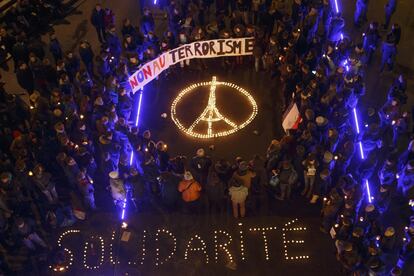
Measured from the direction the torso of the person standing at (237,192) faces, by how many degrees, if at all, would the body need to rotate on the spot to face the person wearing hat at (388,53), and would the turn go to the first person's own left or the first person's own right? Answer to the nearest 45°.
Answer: approximately 45° to the first person's own right

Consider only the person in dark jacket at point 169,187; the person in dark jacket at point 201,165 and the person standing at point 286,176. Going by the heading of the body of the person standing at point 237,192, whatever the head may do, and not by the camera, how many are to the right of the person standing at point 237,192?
1

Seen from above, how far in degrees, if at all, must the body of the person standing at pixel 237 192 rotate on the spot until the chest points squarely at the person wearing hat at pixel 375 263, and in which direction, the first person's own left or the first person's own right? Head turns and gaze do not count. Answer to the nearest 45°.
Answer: approximately 90° to the first person's own right

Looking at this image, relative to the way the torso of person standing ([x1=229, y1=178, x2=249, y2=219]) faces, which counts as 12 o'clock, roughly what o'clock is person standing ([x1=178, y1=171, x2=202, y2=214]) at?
person standing ([x1=178, y1=171, x2=202, y2=214]) is roughly at 9 o'clock from person standing ([x1=229, y1=178, x2=249, y2=219]).

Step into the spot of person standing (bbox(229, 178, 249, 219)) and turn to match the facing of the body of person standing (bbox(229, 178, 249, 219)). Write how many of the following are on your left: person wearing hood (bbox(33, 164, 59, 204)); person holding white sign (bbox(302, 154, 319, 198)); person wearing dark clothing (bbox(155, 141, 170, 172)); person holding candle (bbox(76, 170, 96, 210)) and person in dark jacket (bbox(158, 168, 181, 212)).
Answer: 4

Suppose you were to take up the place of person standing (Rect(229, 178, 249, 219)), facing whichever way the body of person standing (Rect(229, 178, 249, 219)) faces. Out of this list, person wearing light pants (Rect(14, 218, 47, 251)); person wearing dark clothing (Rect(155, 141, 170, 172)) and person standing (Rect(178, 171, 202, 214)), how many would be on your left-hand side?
3

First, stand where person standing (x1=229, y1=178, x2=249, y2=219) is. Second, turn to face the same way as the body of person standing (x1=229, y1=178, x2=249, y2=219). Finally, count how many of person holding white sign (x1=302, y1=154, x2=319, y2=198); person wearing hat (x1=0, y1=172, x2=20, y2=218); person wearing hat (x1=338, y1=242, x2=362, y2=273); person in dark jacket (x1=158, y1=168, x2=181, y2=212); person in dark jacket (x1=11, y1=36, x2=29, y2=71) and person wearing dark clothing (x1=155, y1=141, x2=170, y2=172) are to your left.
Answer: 4

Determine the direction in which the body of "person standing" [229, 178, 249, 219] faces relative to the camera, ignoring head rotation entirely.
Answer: away from the camera

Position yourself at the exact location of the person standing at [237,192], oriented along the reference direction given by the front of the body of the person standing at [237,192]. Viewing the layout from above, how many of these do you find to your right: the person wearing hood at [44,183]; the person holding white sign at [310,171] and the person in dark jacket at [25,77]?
1

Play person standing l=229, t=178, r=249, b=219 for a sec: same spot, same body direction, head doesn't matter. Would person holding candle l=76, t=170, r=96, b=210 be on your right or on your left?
on your left

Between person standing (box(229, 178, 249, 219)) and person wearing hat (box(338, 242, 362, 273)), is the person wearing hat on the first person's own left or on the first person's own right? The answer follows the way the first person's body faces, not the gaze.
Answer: on the first person's own right
